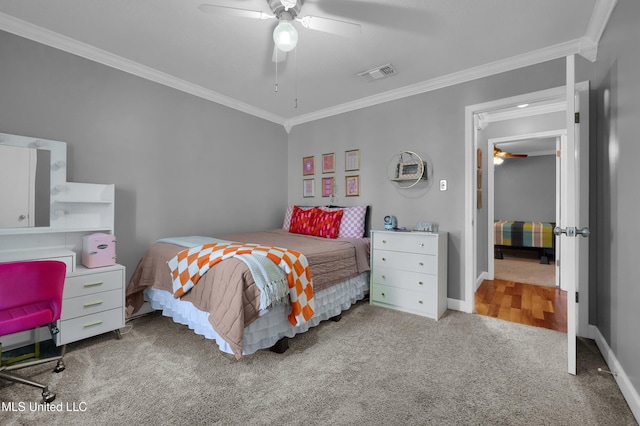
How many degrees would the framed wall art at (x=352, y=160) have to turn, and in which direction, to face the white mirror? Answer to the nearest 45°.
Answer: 0° — it already faces it

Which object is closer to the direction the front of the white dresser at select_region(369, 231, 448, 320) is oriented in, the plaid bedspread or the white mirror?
the white mirror

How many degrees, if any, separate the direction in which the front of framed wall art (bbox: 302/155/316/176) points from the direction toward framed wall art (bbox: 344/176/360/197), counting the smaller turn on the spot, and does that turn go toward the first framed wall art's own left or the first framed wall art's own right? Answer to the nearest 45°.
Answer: approximately 90° to the first framed wall art's own left

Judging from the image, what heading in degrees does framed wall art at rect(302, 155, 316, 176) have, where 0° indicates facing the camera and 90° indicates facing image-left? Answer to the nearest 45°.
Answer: approximately 45°

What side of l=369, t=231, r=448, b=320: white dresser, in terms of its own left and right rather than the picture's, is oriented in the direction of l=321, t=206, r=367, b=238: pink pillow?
right

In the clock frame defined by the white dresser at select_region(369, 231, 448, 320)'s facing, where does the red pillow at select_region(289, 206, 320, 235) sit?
The red pillow is roughly at 2 o'clock from the white dresser.

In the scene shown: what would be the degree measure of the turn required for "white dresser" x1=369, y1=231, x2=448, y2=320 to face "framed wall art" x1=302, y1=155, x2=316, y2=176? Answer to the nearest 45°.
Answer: approximately 90° to its right

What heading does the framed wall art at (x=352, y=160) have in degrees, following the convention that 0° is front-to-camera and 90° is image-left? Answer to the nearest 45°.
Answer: approximately 45°

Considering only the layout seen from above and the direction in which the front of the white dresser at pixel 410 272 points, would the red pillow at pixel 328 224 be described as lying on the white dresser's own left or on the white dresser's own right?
on the white dresser's own right

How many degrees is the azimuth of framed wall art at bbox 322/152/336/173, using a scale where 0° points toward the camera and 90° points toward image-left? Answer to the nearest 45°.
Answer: approximately 45°

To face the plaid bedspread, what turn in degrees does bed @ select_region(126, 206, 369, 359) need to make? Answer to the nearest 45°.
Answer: approximately 135° to its left

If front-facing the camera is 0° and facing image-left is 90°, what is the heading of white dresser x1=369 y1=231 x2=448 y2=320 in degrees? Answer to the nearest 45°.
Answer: approximately 45°

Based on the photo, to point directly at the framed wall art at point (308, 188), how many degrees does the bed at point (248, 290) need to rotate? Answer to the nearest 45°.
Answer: approximately 180°

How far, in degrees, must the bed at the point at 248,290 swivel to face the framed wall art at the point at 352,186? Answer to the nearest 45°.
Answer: approximately 180°
